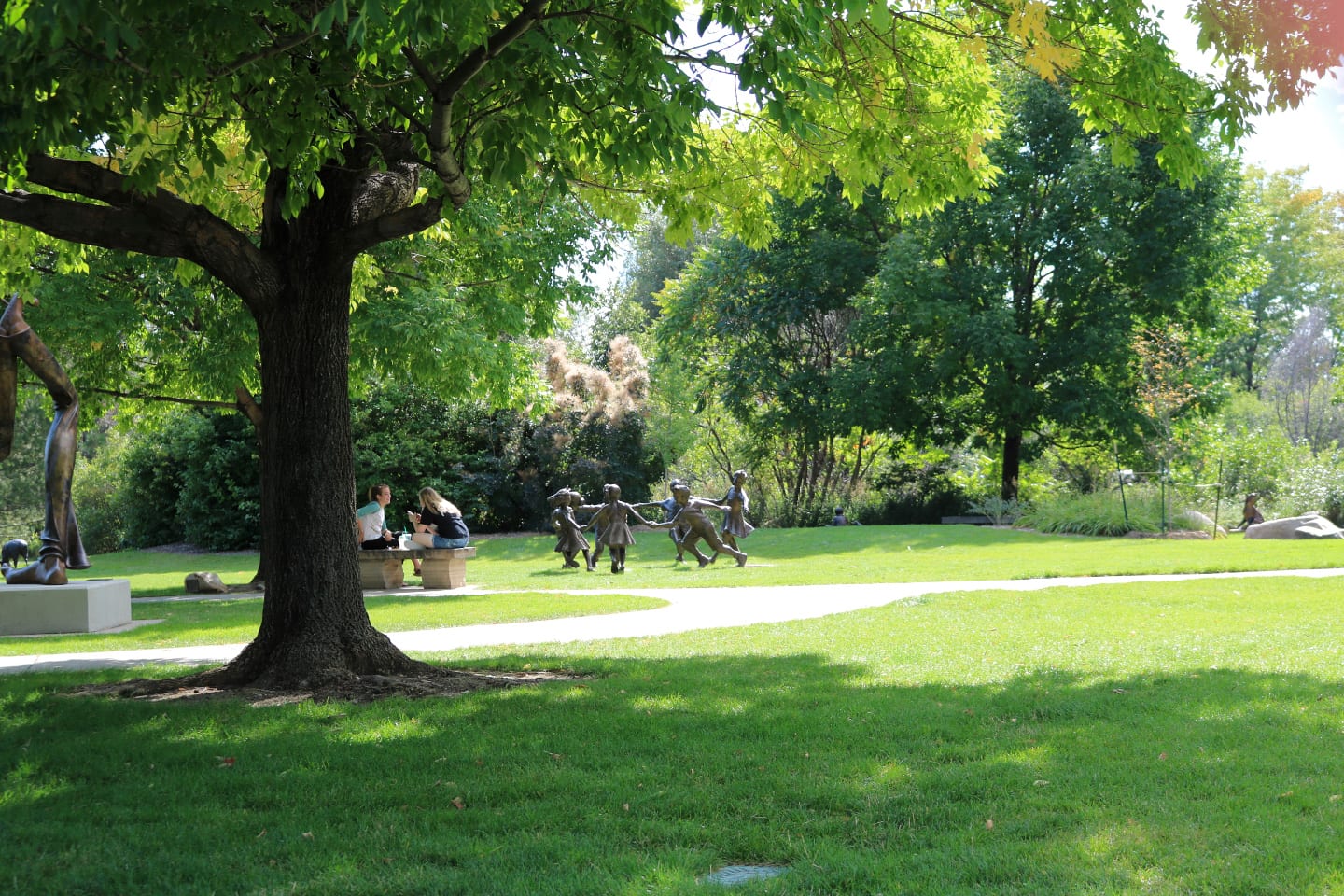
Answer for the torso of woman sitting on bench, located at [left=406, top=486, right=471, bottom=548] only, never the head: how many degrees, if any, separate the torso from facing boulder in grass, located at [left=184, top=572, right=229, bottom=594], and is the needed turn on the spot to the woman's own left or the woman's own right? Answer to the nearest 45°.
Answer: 0° — they already face it

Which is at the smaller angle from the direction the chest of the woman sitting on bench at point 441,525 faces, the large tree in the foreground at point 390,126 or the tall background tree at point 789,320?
the large tree in the foreground

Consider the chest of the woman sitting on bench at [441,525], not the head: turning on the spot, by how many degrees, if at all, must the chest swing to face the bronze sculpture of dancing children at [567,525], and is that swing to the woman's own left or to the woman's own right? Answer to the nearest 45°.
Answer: approximately 135° to the woman's own right

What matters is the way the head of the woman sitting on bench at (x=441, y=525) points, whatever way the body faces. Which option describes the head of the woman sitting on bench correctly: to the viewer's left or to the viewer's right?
to the viewer's left

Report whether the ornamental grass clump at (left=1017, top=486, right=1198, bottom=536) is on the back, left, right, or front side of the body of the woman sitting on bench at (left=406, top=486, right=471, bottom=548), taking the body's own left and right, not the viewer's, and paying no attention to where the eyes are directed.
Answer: back

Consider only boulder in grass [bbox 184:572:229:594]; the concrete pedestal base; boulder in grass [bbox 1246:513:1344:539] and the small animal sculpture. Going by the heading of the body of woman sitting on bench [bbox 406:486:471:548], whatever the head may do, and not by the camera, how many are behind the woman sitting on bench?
1

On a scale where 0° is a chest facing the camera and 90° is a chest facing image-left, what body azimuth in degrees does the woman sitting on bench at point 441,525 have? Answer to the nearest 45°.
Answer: approximately 90°

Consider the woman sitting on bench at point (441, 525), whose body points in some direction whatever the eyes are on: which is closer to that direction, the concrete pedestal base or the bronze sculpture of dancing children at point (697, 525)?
the concrete pedestal base

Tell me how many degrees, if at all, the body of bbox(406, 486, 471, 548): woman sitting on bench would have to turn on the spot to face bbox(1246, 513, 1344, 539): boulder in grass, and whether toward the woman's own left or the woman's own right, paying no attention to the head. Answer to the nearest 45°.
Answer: approximately 180°

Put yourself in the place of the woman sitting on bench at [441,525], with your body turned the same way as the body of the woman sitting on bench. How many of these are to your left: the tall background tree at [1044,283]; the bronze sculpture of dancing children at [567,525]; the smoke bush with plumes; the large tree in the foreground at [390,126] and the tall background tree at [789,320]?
1

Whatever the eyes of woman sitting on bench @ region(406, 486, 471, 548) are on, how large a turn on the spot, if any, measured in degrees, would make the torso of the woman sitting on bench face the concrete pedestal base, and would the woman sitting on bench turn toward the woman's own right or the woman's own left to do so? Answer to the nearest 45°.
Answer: approximately 45° to the woman's own left

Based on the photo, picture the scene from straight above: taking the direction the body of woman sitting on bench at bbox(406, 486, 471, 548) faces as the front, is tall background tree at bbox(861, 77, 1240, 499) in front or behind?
behind

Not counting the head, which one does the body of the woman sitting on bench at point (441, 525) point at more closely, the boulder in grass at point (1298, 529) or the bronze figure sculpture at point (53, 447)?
the bronze figure sculpture

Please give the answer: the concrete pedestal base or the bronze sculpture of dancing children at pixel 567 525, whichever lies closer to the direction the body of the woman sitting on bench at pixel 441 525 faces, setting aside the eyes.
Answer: the concrete pedestal base

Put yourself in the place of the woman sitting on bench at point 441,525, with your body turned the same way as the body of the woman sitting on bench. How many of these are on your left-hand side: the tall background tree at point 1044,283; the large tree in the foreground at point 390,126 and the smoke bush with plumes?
1
